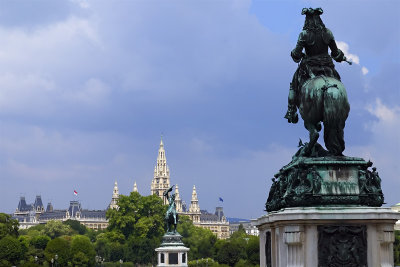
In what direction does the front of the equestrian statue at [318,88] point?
away from the camera
